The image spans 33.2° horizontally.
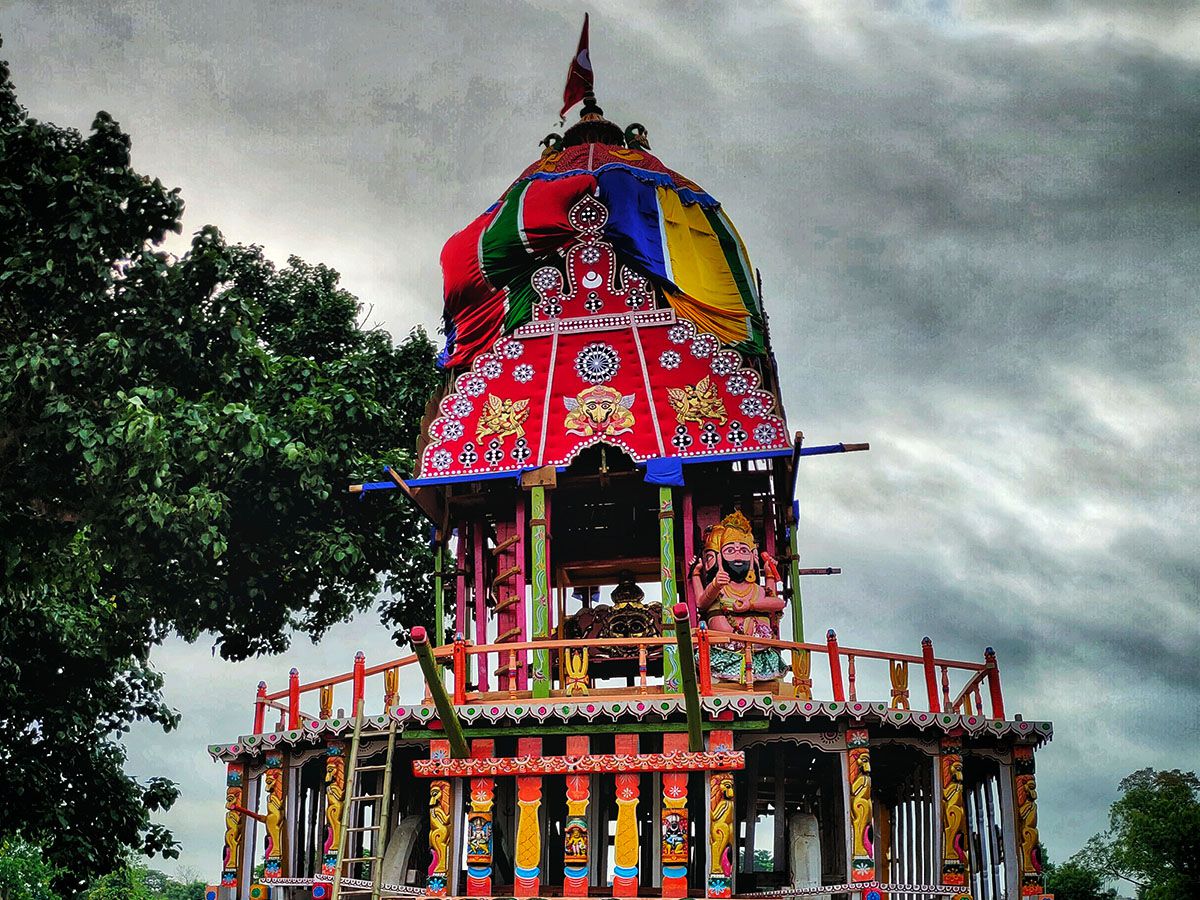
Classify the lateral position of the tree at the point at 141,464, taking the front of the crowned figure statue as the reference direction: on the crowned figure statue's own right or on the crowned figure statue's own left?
on the crowned figure statue's own right

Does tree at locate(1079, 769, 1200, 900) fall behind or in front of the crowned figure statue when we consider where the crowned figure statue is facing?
behind

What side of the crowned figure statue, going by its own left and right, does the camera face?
front

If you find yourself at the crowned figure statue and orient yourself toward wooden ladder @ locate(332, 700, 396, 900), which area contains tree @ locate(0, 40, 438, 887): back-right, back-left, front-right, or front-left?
front-right

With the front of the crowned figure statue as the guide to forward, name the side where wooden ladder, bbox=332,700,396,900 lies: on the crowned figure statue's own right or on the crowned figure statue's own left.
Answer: on the crowned figure statue's own right

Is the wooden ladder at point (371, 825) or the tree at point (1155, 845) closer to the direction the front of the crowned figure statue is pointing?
the wooden ladder
